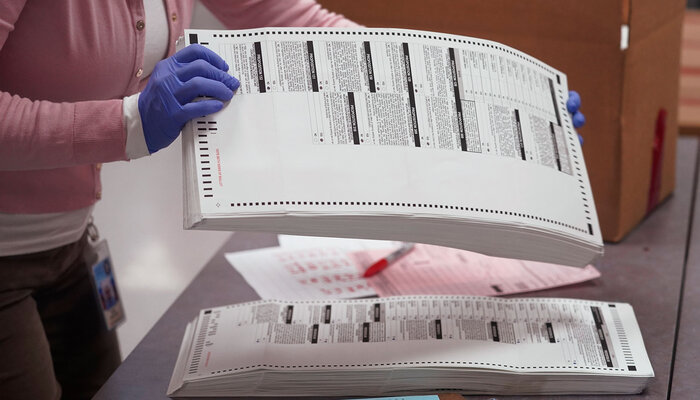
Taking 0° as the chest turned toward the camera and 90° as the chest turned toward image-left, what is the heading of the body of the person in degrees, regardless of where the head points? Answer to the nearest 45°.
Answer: approximately 315°

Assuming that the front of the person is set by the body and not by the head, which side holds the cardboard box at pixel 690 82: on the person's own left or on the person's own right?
on the person's own left
